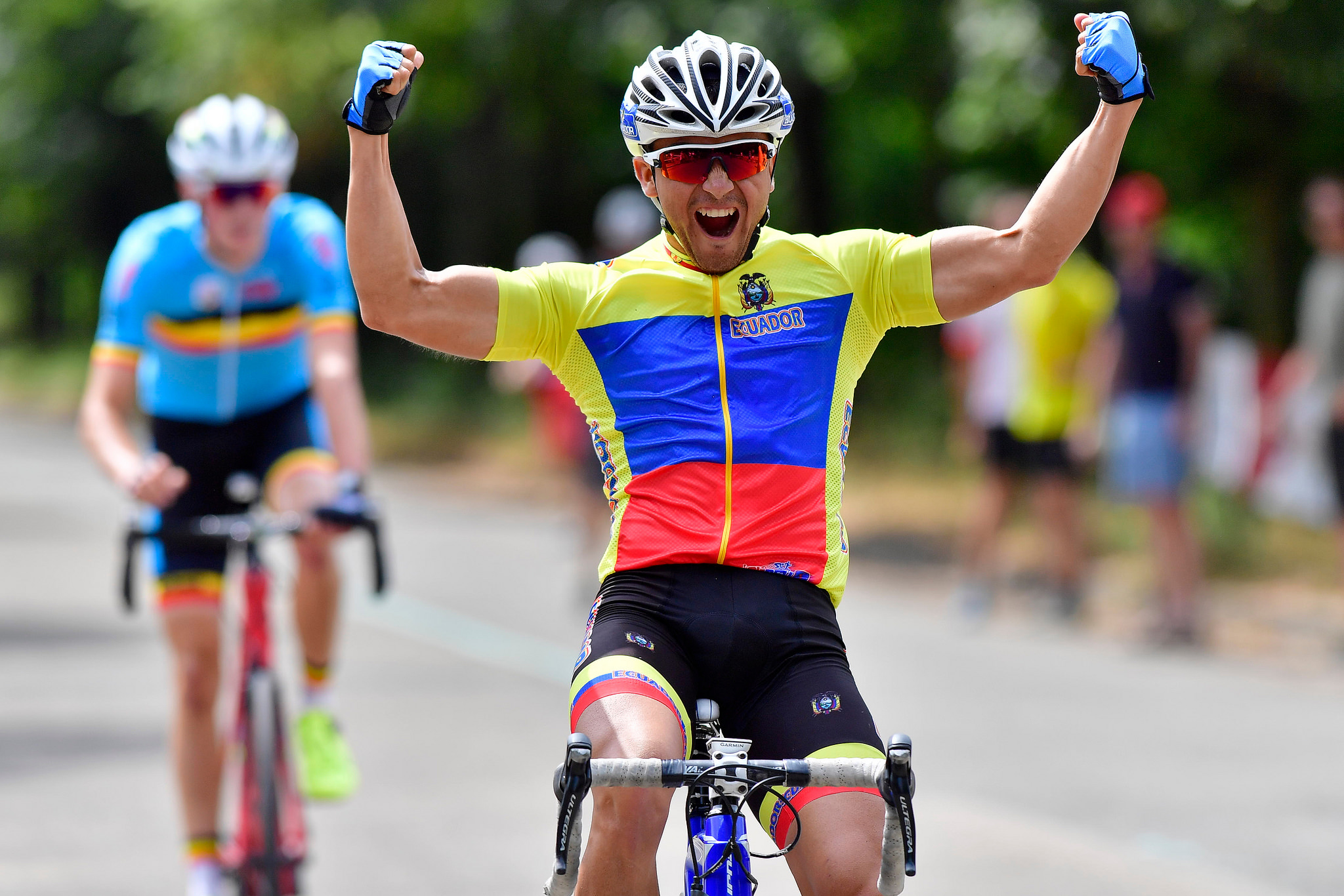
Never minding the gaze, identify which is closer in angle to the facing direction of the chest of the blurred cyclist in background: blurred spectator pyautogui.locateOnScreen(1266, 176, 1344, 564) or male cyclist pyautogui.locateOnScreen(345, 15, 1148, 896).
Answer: the male cyclist

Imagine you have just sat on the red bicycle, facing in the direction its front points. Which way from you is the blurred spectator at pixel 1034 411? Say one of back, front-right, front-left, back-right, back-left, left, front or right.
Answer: back-left

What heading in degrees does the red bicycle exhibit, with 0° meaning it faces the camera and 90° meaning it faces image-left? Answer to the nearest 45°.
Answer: approximately 0°

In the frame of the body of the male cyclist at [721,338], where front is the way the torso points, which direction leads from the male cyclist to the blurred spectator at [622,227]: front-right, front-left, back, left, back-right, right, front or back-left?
back

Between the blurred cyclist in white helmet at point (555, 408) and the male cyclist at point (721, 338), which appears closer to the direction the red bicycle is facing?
the male cyclist

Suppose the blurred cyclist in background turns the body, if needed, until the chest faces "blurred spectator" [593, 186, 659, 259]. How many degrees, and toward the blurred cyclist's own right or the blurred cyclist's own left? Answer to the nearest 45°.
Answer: approximately 135° to the blurred cyclist's own left

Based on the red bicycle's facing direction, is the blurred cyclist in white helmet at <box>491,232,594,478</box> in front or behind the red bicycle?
behind
